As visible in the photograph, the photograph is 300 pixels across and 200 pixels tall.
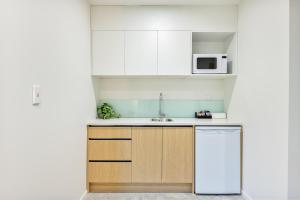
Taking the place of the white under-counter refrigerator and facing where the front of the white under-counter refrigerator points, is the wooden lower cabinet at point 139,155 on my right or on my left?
on my right

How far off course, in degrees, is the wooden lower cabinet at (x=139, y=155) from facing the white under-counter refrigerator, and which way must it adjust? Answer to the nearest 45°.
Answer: approximately 90° to its left

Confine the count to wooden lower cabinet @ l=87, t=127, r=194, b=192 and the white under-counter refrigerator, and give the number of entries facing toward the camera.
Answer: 2

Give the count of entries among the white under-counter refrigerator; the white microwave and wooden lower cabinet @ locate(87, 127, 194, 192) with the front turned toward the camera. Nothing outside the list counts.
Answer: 3

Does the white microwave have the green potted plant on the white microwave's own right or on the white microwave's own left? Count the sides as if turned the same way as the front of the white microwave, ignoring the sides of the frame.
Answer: on the white microwave's own right

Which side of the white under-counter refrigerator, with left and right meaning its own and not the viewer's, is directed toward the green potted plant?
right

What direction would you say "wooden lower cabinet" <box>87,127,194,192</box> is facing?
toward the camera
